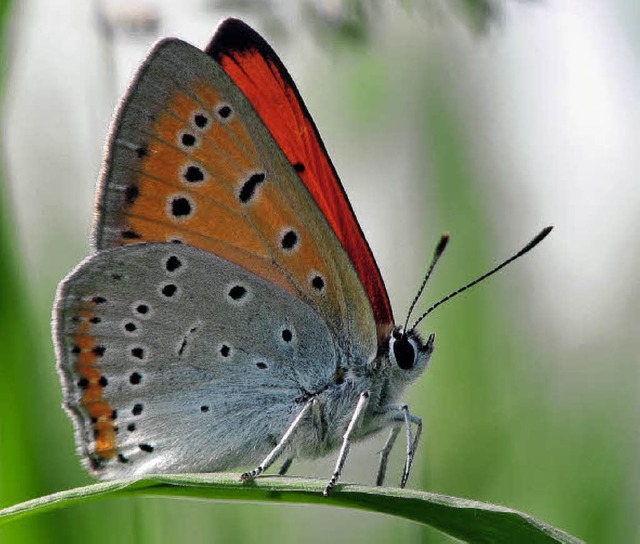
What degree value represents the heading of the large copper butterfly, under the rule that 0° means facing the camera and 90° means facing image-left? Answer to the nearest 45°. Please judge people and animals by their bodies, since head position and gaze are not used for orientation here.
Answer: approximately 270°
